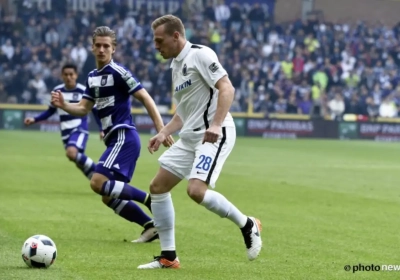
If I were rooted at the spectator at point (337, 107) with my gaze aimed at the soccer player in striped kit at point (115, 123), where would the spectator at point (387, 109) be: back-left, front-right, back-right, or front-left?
back-left

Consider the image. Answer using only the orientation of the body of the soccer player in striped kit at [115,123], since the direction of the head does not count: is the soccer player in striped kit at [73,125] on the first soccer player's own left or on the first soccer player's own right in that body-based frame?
on the first soccer player's own right

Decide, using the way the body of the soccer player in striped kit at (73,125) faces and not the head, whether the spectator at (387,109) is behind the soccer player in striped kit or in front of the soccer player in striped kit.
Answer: behind

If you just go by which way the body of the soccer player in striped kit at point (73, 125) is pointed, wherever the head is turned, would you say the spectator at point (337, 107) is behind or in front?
behind

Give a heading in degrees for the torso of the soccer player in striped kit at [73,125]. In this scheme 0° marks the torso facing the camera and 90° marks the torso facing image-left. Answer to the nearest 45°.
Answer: approximately 0°
